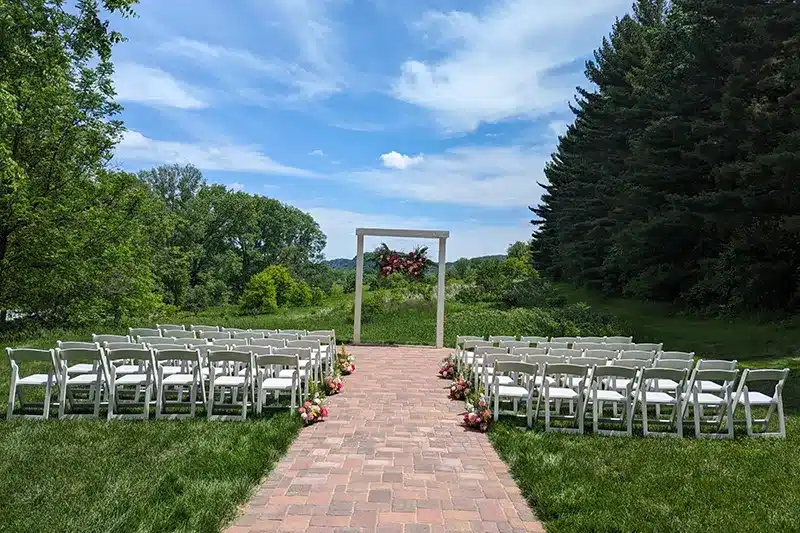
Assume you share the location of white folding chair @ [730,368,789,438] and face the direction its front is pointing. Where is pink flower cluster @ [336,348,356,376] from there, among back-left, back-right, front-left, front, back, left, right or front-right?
front-left

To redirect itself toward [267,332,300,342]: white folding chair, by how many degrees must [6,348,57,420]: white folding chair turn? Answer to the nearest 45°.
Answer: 0° — it already faces it

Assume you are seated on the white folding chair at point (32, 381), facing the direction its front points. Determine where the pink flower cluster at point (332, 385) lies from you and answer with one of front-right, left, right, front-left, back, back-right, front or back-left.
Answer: front-right

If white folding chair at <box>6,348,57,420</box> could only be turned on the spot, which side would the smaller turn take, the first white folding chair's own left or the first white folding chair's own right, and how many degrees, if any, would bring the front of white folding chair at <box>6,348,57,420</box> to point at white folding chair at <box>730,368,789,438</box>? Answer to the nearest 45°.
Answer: approximately 90° to the first white folding chair's own right

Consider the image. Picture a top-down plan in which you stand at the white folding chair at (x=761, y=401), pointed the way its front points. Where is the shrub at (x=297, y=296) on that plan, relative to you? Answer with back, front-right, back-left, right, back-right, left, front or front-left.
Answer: front

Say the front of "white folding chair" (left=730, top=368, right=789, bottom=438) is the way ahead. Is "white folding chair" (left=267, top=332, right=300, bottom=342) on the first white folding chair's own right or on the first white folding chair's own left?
on the first white folding chair's own left

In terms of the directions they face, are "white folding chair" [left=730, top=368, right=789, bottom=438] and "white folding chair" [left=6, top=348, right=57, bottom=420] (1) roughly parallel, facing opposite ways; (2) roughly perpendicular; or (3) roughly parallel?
roughly parallel

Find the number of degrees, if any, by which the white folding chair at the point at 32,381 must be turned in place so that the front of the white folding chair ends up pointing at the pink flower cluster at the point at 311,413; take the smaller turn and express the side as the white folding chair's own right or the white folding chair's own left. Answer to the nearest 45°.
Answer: approximately 90° to the white folding chair's own right

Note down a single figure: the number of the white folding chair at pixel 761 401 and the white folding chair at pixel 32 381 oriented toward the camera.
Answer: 0

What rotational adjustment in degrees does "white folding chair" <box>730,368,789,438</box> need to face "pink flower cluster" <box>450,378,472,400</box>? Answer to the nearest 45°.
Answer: approximately 45° to its left

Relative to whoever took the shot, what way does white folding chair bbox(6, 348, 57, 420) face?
facing away from the viewer and to the right of the viewer

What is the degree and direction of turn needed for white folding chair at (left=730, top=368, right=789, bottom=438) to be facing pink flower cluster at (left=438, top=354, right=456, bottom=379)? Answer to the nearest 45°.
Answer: approximately 45° to its left

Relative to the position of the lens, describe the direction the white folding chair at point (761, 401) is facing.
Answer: facing away from the viewer and to the left of the viewer

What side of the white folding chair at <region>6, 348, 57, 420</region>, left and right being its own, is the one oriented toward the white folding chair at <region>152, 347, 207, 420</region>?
right

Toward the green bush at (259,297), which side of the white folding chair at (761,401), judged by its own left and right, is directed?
front
